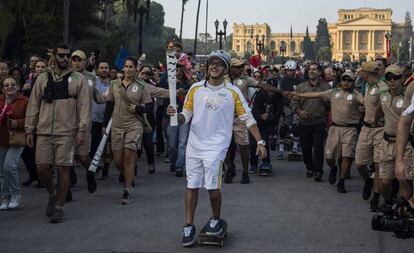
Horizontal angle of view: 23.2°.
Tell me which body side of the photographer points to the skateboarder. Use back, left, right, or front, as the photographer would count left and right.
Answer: front

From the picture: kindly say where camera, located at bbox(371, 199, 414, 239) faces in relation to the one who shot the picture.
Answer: facing to the left of the viewer

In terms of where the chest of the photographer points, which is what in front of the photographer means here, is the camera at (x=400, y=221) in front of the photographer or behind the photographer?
in front
